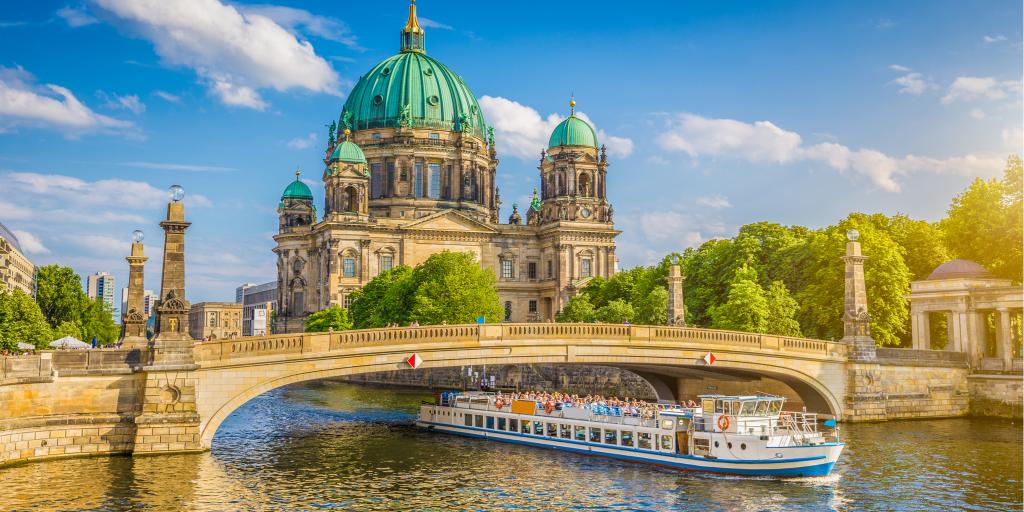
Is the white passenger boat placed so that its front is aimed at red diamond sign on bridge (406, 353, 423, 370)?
no

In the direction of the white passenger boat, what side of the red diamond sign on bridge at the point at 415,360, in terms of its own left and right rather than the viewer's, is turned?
left

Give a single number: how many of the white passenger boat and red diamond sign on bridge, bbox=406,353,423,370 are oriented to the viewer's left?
0

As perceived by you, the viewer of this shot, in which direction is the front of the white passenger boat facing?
facing the viewer and to the right of the viewer

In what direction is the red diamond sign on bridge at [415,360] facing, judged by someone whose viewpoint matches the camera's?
facing the viewer
